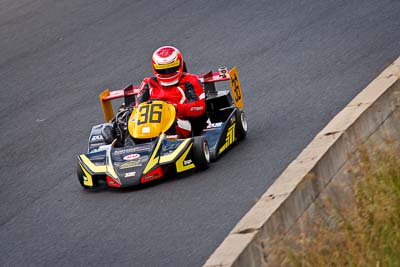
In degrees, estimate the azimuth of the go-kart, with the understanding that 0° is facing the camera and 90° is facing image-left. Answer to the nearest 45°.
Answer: approximately 45°

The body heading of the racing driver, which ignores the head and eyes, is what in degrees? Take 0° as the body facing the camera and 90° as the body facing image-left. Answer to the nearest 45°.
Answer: approximately 45°
